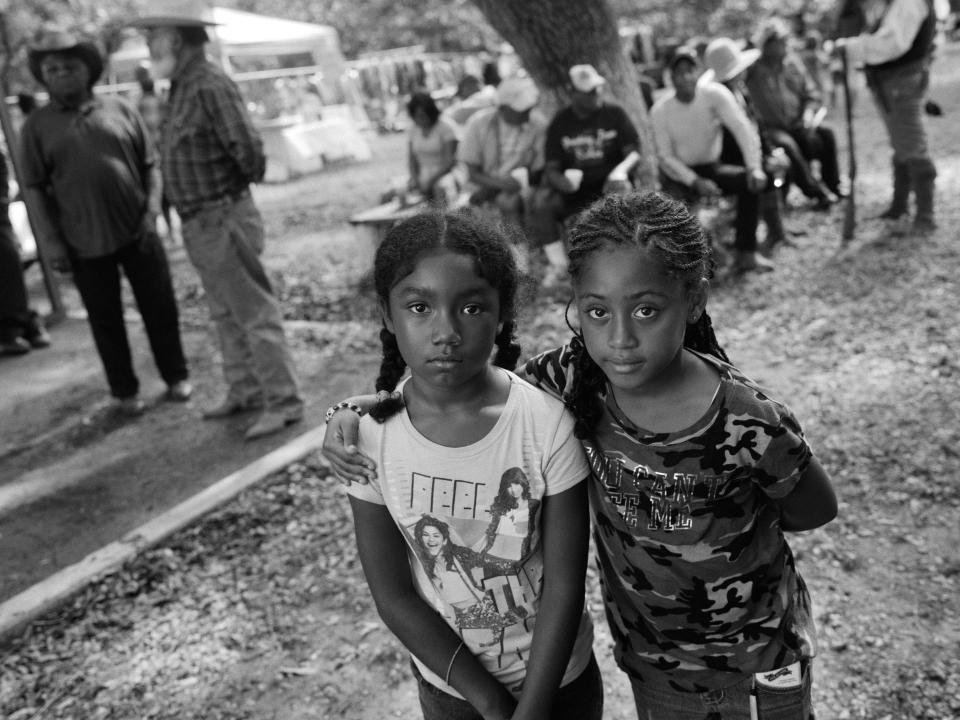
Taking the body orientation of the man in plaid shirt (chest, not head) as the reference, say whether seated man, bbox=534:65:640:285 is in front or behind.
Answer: behind

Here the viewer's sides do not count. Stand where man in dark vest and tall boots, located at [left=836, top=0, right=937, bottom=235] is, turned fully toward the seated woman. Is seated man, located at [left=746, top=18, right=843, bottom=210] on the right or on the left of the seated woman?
right

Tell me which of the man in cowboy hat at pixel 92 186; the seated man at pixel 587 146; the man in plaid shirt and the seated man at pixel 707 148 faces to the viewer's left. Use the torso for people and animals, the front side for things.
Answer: the man in plaid shirt

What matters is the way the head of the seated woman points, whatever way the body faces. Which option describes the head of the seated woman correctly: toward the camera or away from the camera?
toward the camera

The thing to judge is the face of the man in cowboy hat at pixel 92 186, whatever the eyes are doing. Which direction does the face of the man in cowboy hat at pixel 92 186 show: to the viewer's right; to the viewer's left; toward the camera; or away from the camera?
toward the camera

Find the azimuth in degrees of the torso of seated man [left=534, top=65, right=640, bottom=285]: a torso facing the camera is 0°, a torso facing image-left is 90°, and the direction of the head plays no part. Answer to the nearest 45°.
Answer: approximately 0°

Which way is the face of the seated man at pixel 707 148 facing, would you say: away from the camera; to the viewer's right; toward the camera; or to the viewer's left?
toward the camera

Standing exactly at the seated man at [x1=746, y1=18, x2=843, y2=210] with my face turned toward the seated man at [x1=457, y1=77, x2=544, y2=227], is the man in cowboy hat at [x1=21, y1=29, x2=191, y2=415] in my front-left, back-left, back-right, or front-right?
front-left

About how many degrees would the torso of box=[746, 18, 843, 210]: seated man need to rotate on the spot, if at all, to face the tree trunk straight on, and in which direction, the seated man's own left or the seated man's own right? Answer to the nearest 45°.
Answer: approximately 90° to the seated man's own right

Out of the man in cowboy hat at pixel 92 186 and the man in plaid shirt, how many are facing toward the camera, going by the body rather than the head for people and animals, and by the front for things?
1

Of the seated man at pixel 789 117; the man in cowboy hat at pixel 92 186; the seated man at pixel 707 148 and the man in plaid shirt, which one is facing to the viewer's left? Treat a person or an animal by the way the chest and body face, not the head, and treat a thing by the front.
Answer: the man in plaid shirt

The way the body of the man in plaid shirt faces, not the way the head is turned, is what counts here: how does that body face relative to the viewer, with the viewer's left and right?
facing to the left of the viewer

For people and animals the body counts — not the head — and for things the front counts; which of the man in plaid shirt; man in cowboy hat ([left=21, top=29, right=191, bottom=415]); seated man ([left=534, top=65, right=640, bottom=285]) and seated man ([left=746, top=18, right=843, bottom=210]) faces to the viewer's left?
the man in plaid shirt

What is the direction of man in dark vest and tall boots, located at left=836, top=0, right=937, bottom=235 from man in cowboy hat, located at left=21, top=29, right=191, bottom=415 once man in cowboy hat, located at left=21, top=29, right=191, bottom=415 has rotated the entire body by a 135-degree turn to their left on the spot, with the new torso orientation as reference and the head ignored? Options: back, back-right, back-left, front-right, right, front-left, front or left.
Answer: front-right

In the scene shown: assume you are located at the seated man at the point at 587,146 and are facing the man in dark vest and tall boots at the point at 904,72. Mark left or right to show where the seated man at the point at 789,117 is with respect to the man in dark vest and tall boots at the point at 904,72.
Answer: left

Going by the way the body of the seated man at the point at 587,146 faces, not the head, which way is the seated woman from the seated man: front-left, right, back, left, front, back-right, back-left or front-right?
back-right

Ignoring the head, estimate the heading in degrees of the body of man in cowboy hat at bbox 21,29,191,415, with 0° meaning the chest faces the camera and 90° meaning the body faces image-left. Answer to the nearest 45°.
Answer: approximately 0°

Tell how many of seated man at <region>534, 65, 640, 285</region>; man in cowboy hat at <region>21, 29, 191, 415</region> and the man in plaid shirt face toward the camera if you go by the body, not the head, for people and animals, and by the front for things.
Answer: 2
